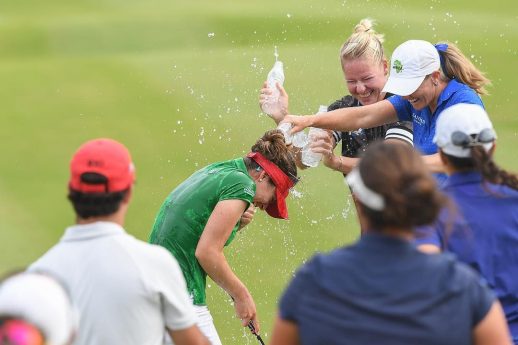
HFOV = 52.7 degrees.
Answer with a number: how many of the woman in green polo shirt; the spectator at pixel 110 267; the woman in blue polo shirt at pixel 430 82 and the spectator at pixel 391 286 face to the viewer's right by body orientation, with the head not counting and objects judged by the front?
1

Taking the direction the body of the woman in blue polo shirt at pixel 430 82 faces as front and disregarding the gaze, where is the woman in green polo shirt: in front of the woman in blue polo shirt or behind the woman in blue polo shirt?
in front

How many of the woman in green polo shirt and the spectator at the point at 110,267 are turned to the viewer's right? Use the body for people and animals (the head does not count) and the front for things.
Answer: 1

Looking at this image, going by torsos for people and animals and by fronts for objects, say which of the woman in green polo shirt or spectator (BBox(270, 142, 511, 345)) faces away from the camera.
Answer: the spectator

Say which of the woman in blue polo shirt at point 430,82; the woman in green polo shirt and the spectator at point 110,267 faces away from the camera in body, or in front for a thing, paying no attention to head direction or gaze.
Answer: the spectator

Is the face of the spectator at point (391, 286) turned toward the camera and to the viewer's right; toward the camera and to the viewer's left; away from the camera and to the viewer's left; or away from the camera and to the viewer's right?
away from the camera and to the viewer's left

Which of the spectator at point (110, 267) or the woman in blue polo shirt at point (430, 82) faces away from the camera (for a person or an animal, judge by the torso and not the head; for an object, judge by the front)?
the spectator

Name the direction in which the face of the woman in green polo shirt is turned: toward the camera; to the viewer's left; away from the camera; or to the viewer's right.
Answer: to the viewer's right

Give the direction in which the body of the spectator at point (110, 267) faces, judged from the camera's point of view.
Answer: away from the camera

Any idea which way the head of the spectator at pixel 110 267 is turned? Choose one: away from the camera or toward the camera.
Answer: away from the camera

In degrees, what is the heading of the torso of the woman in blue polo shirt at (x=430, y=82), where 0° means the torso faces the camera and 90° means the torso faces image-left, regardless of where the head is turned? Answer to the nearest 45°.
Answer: approximately 45°

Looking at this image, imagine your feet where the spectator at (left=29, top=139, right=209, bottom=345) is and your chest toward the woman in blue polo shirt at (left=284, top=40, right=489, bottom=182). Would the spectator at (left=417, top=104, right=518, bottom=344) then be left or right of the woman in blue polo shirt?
right

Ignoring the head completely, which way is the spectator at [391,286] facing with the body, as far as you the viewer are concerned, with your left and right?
facing away from the viewer
